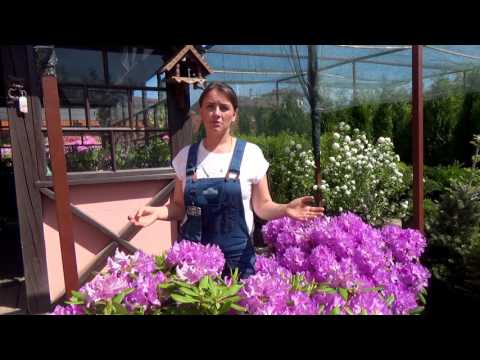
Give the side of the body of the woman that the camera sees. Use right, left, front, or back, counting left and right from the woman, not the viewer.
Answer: front

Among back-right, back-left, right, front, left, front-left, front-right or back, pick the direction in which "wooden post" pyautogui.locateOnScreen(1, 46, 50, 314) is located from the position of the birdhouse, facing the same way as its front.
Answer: right

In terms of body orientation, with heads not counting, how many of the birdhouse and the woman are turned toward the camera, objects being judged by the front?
2

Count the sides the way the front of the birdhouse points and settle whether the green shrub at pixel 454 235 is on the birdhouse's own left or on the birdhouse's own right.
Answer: on the birdhouse's own left

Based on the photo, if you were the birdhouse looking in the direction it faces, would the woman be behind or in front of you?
in front

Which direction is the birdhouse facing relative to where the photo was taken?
toward the camera

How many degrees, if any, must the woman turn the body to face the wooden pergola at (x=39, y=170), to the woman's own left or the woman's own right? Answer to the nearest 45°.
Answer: approximately 135° to the woman's own right

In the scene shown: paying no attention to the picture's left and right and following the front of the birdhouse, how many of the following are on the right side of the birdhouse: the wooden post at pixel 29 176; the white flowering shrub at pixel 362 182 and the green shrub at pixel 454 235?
1

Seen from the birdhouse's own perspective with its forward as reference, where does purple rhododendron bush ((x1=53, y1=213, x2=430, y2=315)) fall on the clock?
The purple rhododendron bush is roughly at 12 o'clock from the birdhouse.

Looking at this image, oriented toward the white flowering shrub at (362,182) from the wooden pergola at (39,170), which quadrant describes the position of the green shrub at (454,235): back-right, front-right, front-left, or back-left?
front-right

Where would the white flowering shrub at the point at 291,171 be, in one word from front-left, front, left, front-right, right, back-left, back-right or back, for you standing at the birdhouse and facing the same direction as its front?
back-left

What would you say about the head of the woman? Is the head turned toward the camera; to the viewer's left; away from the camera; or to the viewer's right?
toward the camera

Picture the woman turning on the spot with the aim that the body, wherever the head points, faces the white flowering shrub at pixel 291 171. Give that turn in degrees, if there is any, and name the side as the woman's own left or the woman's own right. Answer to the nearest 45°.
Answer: approximately 180°

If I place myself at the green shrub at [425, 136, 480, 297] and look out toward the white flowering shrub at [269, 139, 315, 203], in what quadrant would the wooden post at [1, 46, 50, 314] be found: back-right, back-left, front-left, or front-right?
front-left
